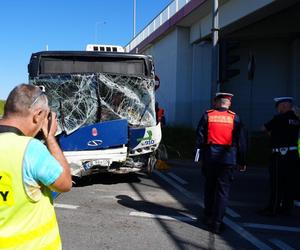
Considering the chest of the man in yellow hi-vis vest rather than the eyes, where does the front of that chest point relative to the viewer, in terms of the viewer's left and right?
facing away from the viewer and to the right of the viewer

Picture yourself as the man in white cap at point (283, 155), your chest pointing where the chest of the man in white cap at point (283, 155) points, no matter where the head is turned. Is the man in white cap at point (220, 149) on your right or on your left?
on your left

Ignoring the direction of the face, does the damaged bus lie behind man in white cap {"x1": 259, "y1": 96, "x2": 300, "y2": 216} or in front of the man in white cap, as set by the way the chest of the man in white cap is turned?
in front

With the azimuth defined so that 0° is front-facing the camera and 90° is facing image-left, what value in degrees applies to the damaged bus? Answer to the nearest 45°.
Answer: approximately 0°

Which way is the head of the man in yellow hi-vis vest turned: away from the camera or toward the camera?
away from the camera

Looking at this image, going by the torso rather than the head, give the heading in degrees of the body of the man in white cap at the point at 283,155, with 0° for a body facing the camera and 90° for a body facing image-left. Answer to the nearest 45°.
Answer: approximately 135°

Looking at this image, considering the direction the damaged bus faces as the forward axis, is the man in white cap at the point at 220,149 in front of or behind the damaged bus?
in front
